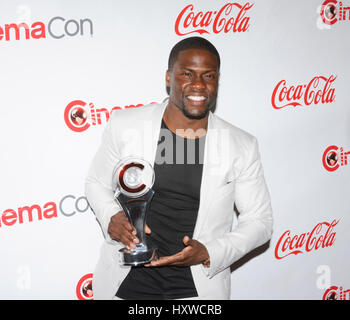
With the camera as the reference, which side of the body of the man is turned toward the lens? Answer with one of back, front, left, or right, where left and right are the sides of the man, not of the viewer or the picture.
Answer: front
